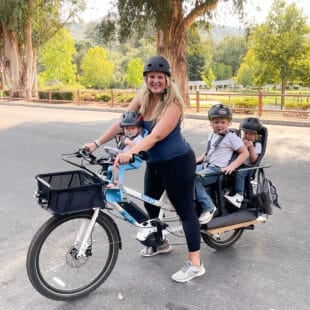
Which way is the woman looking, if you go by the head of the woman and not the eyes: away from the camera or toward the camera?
toward the camera

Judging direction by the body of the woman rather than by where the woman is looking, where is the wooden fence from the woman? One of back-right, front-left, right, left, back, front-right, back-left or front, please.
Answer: back-right

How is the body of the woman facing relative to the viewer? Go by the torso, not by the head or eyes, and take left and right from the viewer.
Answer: facing the viewer and to the left of the viewer

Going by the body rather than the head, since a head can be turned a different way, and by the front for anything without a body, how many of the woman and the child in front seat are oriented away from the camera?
0

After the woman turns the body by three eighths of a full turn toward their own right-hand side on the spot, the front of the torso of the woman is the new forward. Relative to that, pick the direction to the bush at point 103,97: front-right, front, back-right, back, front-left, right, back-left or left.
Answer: front

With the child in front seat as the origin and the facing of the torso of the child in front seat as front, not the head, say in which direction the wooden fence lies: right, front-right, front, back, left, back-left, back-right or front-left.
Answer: back-right
